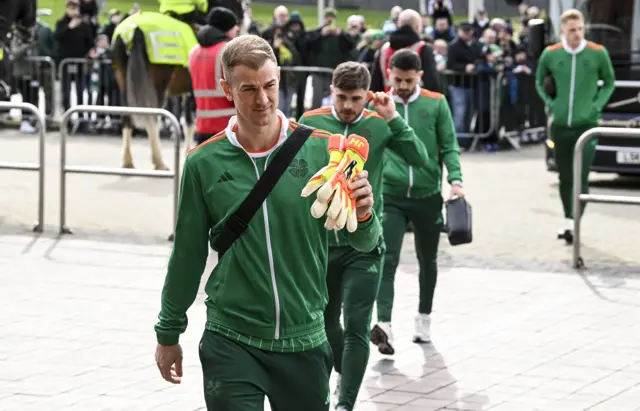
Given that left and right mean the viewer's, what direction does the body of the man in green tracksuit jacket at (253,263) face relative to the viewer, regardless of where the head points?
facing the viewer

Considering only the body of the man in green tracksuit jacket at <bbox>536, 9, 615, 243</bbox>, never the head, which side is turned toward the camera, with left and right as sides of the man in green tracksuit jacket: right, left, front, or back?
front

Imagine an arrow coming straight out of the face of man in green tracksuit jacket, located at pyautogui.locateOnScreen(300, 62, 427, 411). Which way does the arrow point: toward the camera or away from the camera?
toward the camera

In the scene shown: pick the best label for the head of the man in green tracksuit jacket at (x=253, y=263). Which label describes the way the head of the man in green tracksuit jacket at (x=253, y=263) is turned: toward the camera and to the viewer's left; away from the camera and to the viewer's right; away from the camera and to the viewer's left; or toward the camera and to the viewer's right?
toward the camera and to the viewer's right

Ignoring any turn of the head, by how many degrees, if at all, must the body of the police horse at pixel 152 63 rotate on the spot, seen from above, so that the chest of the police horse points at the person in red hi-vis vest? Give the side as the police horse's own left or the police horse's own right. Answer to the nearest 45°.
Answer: approximately 135° to the police horse's own right

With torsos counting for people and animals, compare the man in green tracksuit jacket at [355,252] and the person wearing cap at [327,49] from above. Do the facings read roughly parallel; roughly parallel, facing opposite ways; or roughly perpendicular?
roughly parallel

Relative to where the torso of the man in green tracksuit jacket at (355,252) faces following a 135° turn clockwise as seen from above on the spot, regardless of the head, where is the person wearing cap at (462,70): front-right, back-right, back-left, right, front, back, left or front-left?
front-right

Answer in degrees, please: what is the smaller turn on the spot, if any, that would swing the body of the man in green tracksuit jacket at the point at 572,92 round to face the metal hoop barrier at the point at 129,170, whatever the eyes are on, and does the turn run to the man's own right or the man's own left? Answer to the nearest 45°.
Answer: approximately 90° to the man's own right

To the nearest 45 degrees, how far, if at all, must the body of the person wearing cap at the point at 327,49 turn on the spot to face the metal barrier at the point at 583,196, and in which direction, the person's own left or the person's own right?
0° — they already face it

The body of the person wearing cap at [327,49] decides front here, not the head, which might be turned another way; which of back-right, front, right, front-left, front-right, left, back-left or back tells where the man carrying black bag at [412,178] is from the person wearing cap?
front

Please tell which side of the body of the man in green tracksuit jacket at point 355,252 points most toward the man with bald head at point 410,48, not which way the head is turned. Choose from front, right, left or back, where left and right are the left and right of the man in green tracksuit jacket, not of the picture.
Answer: back

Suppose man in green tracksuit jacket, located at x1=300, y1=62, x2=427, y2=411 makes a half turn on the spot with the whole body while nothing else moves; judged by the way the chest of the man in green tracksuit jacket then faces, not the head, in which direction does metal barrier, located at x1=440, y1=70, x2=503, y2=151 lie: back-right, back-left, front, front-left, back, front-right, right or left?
front

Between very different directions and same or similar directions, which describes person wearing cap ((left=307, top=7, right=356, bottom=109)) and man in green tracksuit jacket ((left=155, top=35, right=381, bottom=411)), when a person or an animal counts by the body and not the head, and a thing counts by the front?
same or similar directions

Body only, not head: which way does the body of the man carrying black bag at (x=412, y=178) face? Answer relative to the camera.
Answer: toward the camera
